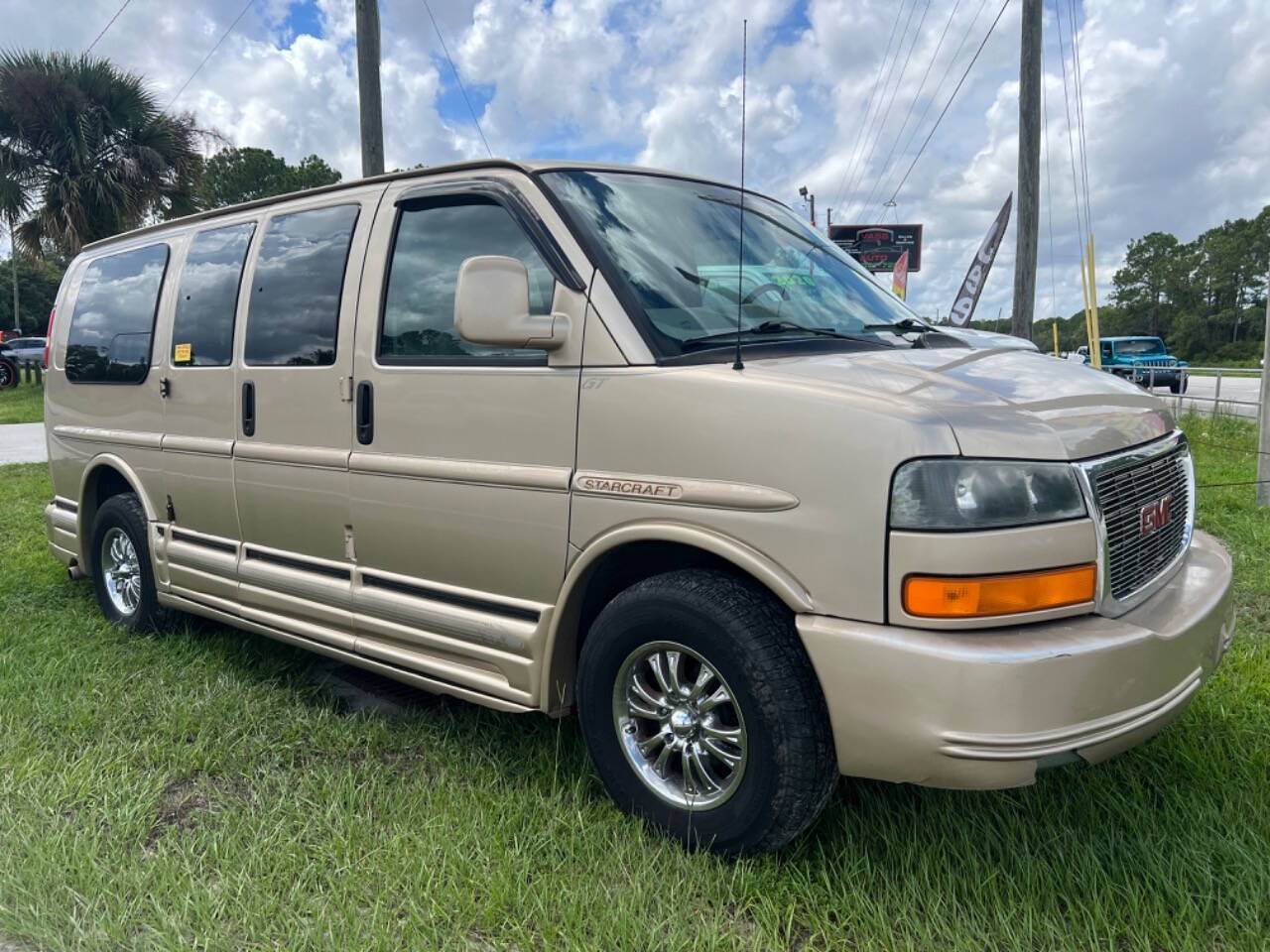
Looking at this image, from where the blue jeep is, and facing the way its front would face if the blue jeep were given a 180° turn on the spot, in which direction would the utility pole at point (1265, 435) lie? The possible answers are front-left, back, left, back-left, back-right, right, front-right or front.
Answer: back-left

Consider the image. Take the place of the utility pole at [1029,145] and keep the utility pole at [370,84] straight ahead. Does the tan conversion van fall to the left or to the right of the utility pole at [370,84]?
left

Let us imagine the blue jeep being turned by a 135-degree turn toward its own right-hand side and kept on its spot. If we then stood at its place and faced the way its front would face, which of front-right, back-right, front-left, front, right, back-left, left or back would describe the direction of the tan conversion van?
left

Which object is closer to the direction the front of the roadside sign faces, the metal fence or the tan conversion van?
the tan conversion van

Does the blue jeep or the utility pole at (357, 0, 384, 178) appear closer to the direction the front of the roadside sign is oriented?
the utility pole

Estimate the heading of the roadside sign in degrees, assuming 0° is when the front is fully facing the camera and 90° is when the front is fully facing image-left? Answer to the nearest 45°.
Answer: approximately 0°

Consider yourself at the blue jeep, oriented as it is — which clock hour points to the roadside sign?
The roadside sign is roughly at 3 o'clock from the blue jeep.

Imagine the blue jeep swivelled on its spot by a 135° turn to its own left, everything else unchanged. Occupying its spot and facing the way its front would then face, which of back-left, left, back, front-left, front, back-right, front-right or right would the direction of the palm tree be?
back-left

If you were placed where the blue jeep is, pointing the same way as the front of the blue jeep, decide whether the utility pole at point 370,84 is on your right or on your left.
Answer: on your right

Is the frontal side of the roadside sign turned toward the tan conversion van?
yes

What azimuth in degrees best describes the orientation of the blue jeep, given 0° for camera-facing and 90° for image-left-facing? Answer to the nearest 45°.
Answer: approximately 315°
